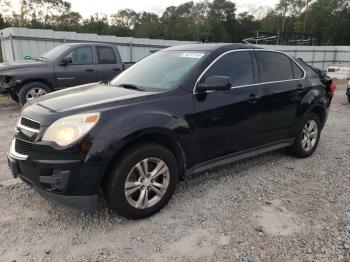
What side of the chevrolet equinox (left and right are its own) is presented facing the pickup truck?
right

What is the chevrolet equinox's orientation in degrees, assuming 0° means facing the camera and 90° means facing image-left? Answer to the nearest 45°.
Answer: approximately 45°

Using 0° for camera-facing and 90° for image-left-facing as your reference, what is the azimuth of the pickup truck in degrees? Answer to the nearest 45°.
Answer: approximately 45°

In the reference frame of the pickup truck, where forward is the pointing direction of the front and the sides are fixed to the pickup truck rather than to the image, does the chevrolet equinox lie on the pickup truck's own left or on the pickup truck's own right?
on the pickup truck's own left
